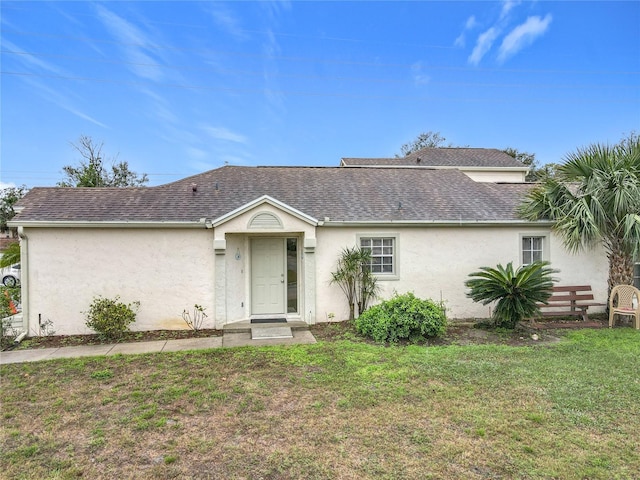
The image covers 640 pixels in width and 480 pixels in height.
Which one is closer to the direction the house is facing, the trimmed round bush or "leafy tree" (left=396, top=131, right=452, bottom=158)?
the trimmed round bush

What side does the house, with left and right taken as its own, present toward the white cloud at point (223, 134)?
back

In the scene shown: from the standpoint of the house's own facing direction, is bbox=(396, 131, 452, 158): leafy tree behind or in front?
behind

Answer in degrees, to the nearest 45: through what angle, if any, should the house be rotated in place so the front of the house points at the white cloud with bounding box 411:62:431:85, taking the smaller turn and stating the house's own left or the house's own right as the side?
approximately 135° to the house's own left

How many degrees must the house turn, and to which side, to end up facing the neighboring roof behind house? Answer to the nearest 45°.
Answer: approximately 135° to its left

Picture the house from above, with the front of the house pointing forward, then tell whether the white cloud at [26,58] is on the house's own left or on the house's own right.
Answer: on the house's own right

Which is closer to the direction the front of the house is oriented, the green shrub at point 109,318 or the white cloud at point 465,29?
the green shrub

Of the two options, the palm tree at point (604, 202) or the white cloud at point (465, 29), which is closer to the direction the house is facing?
the palm tree

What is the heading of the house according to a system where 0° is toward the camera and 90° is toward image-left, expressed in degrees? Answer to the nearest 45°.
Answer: approximately 0°

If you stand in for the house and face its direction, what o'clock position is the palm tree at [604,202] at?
The palm tree is roughly at 9 o'clock from the house.

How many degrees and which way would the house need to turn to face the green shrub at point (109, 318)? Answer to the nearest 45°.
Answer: approximately 45° to its right

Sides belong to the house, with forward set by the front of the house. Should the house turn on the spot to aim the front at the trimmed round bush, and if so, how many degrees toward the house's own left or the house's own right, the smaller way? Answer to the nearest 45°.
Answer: approximately 45° to the house's own left
